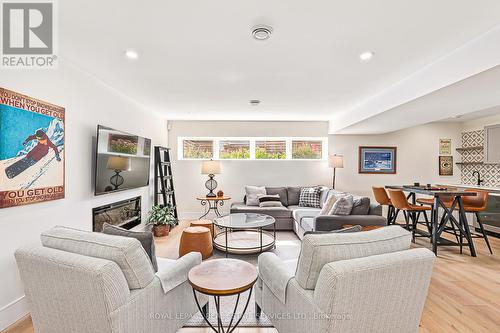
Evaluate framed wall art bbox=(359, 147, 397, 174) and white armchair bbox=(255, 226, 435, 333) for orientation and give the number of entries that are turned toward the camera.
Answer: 1

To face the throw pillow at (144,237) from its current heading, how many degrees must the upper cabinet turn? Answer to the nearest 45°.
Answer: approximately 45° to its left

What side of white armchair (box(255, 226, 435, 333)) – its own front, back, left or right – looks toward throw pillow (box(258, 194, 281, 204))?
front

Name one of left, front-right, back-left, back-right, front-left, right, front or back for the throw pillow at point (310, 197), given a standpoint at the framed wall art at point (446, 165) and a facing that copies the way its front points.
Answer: front-right

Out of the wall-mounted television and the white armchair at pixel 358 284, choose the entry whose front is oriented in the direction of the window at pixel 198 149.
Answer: the white armchair

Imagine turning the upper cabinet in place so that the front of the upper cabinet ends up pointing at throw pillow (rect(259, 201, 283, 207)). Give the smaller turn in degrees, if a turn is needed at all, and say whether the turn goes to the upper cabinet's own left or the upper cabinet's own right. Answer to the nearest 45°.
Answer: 0° — it already faces it

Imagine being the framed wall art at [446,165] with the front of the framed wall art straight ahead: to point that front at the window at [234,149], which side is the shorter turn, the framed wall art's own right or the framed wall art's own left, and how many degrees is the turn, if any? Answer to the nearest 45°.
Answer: approximately 45° to the framed wall art's own right

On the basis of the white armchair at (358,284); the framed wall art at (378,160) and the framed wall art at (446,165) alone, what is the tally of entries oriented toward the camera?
2

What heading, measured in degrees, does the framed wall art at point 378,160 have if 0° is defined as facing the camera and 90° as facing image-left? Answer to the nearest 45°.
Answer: approximately 0°

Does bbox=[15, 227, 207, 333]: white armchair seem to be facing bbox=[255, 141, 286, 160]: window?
yes

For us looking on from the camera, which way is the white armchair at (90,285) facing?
facing away from the viewer and to the right of the viewer

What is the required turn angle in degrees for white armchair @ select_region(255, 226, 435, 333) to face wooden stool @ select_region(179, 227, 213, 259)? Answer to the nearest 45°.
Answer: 0° — it already faces it

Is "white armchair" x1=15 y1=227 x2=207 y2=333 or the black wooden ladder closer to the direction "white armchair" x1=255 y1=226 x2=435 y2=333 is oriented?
the black wooden ladder

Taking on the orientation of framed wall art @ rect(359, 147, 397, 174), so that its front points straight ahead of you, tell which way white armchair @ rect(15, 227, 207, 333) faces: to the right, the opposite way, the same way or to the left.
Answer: the opposite way

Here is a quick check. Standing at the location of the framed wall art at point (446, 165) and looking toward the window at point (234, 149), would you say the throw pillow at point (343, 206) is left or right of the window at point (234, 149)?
left

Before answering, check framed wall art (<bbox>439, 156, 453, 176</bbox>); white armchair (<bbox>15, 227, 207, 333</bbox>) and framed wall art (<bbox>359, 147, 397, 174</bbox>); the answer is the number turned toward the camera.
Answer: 2

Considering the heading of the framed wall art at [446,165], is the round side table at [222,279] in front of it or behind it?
in front

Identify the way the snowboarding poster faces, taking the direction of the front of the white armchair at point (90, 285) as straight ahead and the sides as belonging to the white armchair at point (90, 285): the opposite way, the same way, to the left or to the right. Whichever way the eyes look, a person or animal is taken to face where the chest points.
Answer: to the right
